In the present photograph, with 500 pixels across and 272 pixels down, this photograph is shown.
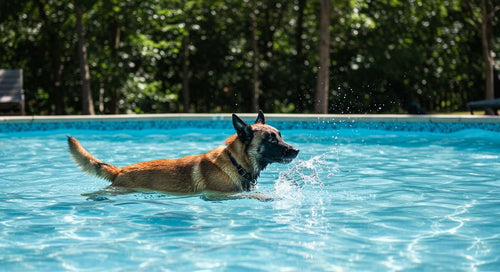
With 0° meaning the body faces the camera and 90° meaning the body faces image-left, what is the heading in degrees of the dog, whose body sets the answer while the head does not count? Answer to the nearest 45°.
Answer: approximately 270°

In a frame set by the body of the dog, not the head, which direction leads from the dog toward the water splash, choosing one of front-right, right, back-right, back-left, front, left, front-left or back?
front-left
